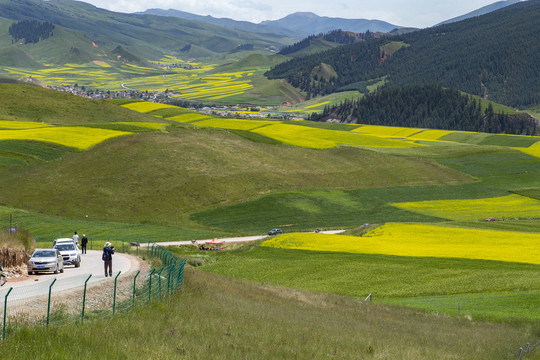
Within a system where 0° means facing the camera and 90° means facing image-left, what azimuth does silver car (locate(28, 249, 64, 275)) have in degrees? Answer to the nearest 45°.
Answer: approximately 45°

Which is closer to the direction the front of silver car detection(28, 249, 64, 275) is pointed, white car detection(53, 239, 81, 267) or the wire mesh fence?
the wire mesh fence

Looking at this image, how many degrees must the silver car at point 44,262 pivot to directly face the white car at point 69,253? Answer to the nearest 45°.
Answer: approximately 135° to its right
